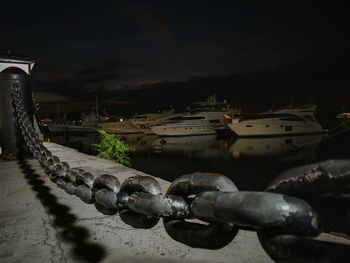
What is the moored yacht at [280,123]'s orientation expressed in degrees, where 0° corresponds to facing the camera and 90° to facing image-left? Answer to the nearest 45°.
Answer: approximately 90°

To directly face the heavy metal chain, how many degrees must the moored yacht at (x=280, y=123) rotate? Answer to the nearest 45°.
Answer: approximately 90° to its left

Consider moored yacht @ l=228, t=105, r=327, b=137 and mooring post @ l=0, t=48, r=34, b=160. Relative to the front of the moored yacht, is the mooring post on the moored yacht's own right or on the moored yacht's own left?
on the moored yacht's own left
